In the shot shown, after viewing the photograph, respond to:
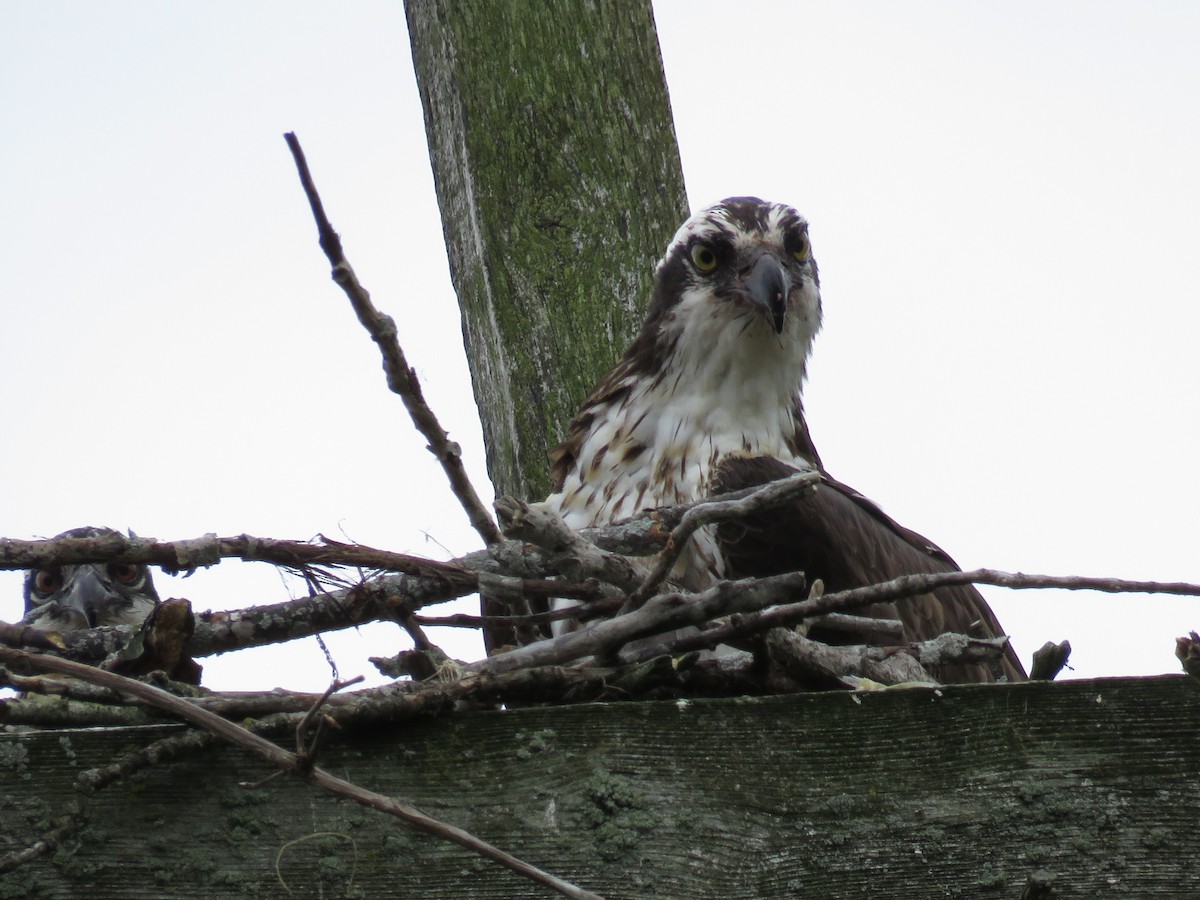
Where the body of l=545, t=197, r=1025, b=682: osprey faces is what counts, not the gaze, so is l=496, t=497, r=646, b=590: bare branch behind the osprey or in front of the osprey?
in front

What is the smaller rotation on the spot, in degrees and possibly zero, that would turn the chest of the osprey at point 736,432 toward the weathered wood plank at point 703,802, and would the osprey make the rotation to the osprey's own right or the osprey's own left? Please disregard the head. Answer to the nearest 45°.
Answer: approximately 45° to the osprey's own left

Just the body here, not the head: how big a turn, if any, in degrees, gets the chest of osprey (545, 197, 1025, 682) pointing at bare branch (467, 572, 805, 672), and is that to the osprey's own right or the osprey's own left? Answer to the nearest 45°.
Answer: approximately 45° to the osprey's own left

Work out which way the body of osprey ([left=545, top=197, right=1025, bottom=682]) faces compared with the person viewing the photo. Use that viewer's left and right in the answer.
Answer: facing the viewer and to the left of the viewer

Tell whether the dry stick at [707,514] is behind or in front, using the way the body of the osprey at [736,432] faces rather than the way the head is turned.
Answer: in front
